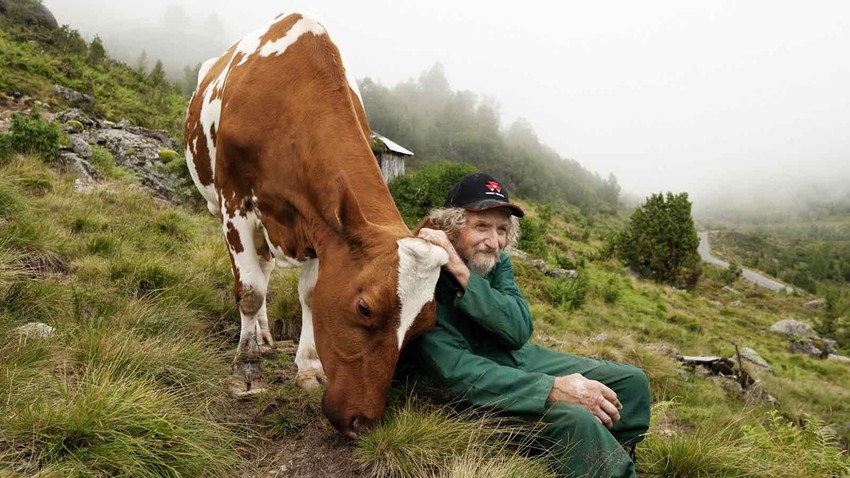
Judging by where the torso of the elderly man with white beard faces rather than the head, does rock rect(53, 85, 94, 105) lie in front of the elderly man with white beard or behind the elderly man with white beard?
behind

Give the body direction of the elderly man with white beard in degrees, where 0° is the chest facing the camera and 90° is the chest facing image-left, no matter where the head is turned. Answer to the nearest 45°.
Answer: approximately 315°

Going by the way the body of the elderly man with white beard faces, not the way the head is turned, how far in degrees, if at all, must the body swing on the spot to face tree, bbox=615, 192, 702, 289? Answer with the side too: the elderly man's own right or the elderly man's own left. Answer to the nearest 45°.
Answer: approximately 135° to the elderly man's own left

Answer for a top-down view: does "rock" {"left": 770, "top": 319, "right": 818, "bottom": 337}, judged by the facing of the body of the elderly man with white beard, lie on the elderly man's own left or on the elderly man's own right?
on the elderly man's own left

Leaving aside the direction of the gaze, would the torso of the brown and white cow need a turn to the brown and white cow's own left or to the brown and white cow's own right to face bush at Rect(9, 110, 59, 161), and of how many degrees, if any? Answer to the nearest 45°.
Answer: approximately 180°

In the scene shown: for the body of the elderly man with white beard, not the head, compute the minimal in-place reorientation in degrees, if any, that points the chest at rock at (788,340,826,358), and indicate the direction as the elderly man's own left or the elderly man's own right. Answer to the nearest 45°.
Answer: approximately 90° to the elderly man's own left

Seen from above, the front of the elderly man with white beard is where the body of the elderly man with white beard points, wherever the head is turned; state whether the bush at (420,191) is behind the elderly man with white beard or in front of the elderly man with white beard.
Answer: behind

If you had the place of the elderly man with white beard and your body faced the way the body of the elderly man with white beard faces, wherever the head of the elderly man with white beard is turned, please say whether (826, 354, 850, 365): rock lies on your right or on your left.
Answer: on your left

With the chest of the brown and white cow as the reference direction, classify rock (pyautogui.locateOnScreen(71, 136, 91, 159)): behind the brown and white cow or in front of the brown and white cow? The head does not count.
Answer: behind

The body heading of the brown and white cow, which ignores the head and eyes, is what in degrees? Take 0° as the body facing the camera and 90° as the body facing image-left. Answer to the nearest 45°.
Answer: approximately 315°

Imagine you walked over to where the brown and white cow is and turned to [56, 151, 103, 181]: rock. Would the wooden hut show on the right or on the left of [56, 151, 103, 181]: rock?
right

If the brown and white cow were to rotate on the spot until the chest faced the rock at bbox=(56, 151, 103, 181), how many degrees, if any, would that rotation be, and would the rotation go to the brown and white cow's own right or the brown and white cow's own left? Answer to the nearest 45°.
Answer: approximately 180°
